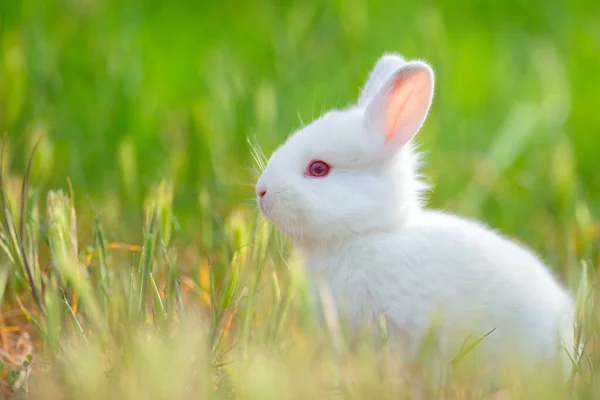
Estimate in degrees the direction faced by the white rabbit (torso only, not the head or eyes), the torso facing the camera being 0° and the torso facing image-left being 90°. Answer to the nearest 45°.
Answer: approximately 90°
